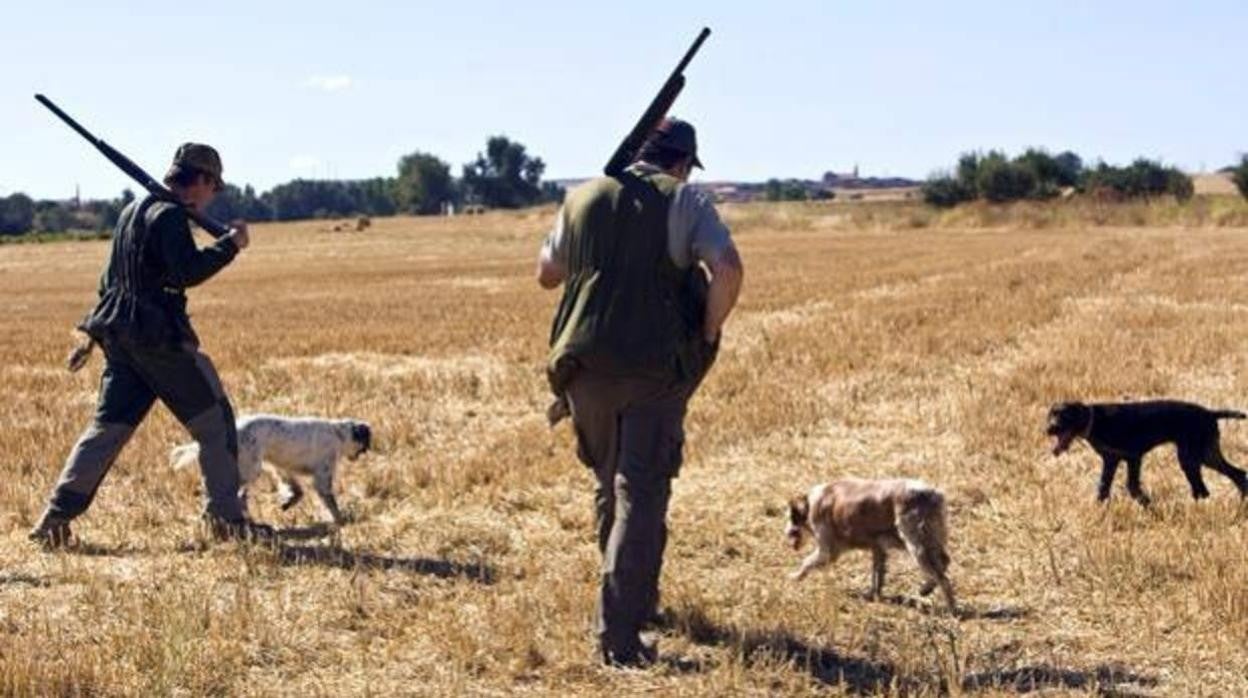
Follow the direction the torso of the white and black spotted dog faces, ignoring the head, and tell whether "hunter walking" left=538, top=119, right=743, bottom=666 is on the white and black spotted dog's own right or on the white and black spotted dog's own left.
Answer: on the white and black spotted dog's own right

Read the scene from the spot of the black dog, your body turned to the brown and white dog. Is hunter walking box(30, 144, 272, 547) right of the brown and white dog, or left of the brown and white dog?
right

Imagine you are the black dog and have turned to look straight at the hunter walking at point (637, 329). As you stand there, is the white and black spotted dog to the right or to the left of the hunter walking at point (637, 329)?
right

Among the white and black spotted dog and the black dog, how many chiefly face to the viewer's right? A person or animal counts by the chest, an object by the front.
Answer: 1

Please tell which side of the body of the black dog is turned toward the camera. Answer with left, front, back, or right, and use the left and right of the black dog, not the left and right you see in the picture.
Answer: left

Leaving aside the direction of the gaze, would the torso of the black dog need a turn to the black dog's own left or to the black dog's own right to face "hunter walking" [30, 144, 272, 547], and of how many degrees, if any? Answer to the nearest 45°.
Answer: approximately 45° to the black dog's own left

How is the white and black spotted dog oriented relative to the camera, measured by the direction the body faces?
to the viewer's right

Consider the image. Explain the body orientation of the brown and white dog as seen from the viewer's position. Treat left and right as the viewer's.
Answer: facing to the left of the viewer

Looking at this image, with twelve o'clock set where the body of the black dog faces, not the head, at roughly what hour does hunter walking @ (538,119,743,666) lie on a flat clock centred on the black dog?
The hunter walking is roughly at 10 o'clock from the black dog.

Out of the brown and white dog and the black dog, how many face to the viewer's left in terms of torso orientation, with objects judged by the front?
2

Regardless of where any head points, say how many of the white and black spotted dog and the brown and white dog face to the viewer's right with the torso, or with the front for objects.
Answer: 1

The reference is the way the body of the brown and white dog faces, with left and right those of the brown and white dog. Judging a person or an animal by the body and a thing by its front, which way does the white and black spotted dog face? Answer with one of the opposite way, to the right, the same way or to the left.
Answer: the opposite way
